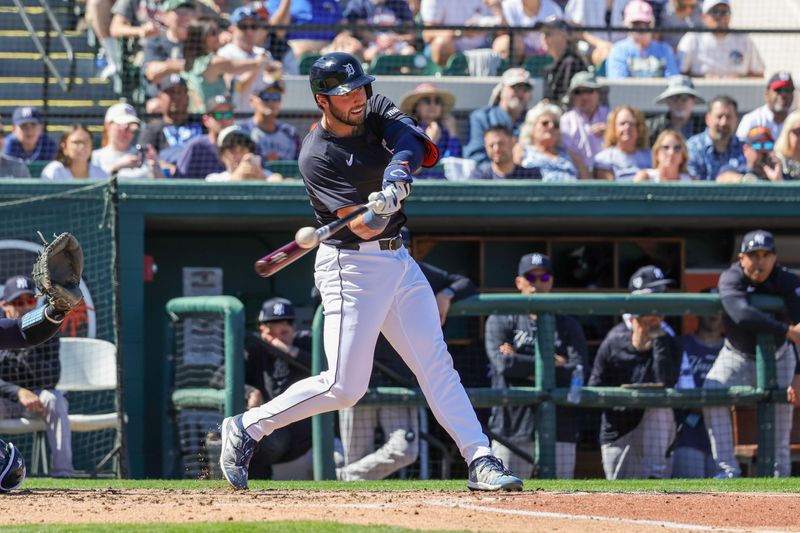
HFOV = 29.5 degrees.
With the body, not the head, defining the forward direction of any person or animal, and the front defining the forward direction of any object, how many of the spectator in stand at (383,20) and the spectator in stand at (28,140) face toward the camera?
2

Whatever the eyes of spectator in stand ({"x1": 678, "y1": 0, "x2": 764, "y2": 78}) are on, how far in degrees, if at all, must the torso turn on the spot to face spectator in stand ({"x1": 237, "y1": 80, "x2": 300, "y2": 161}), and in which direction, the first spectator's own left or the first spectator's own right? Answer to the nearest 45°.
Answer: approximately 45° to the first spectator's own right

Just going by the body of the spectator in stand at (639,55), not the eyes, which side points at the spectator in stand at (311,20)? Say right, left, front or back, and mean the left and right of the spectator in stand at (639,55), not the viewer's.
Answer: right

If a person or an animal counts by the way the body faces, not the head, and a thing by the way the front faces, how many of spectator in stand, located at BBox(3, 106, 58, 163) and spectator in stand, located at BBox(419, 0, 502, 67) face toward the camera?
2

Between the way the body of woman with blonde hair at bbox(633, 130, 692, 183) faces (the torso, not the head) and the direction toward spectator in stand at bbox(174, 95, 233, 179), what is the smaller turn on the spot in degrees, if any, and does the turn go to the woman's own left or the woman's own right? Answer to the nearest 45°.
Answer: approximately 90° to the woman's own right

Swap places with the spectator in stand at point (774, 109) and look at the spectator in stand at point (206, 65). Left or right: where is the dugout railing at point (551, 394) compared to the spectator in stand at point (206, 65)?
left

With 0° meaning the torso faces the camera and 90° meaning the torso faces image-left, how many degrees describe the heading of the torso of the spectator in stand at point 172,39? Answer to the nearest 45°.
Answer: approximately 315°

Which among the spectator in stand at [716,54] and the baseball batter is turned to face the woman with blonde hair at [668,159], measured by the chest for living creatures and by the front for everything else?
the spectator in stand

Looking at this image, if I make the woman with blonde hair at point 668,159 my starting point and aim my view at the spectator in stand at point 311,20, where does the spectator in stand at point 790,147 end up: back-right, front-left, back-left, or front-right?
back-right
